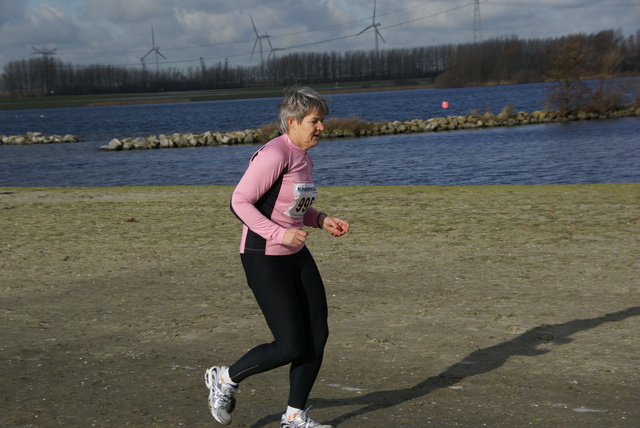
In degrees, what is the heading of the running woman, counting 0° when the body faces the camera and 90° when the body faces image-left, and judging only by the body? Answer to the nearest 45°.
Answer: approximately 270°
